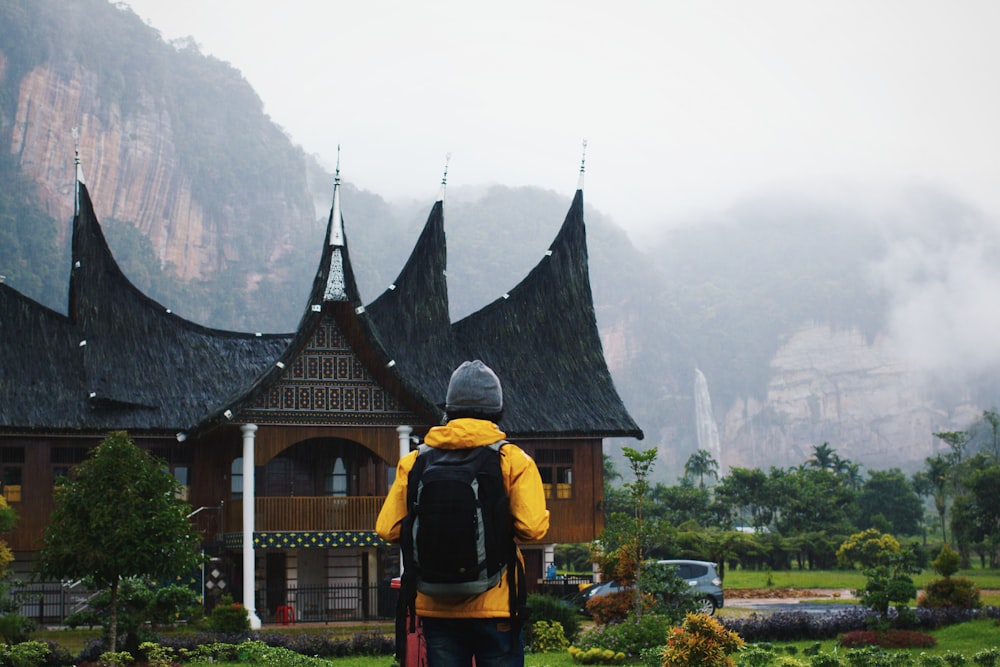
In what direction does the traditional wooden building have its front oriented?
toward the camera

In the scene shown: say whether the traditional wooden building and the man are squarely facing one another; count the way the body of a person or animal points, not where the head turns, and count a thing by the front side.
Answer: yes

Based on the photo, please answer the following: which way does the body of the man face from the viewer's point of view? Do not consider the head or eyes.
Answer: away from the camera

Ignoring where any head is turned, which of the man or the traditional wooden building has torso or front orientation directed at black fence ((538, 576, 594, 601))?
the man

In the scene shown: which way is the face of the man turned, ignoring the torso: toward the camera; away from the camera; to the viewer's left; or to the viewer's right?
away from the camera

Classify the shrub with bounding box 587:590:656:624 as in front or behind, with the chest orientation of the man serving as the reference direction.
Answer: in front

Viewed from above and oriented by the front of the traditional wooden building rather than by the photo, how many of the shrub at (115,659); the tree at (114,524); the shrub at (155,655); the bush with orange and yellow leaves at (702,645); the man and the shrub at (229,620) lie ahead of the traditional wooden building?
6

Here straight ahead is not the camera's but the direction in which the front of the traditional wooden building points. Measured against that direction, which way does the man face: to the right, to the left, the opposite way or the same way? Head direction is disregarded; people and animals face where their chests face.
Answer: the opposite way

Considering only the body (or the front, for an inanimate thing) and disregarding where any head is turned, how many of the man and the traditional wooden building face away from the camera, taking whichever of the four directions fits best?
1

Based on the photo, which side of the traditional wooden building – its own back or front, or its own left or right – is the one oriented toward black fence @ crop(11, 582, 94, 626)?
right

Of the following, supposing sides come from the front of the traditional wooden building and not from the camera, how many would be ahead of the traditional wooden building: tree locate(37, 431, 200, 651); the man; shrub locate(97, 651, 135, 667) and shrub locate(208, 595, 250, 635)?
4

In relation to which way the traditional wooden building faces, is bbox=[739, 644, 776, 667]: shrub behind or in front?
in front

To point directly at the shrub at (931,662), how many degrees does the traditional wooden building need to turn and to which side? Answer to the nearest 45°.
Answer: approximately 45° to its left

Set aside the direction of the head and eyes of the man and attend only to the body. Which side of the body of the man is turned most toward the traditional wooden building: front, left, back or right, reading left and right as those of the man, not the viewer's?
front
